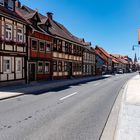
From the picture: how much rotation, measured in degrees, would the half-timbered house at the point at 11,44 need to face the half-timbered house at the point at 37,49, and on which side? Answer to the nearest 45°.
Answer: approximately 90° to its left

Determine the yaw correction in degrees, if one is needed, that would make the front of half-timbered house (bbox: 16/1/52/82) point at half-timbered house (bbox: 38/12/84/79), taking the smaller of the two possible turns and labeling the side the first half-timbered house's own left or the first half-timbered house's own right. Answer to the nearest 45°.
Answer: approximately 90° to the first half-timbered house's own left

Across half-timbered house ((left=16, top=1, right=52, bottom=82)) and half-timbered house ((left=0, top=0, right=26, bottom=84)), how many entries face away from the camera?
0

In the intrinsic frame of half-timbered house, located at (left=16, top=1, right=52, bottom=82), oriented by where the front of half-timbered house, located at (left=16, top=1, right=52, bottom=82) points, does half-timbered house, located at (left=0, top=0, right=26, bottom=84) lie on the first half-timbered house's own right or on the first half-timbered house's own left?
on the first half-timbered house's own right

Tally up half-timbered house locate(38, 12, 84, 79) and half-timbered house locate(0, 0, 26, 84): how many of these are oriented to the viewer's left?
0

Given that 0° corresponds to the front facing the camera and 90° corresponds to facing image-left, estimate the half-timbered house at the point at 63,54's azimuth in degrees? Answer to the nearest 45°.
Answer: approximately 315°

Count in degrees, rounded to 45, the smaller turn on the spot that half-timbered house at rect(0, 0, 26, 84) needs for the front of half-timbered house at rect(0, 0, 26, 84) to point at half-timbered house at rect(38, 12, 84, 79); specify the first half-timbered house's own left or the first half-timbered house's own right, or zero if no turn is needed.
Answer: approximately 90° to the first half-timbered house's own left

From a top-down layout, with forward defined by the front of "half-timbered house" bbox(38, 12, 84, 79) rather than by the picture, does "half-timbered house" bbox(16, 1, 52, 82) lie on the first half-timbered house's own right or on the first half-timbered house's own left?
on the first half-timbered house's own right
